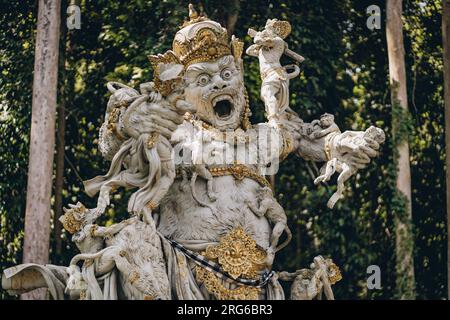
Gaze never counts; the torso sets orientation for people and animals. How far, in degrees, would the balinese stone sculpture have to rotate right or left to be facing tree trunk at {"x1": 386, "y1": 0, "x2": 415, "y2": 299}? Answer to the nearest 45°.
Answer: approximately 90° to its left

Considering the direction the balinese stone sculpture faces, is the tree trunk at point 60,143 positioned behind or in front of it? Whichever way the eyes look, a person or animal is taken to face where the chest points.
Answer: behind

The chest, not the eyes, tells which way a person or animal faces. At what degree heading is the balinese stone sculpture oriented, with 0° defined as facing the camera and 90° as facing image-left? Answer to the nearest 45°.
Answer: approximately 315°

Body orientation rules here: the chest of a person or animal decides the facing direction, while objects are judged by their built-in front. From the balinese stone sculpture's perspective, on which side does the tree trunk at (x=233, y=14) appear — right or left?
on its left

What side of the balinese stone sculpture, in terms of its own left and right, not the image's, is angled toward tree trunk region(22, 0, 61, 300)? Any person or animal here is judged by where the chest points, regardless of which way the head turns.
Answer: back
